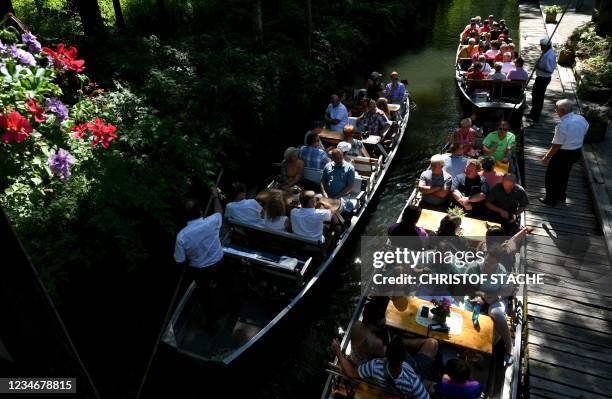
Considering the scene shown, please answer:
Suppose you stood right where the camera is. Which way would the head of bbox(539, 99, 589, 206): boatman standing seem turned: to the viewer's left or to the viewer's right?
to the viewer's left

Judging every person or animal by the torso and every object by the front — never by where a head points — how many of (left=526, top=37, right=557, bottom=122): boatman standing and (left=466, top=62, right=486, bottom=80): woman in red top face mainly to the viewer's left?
1

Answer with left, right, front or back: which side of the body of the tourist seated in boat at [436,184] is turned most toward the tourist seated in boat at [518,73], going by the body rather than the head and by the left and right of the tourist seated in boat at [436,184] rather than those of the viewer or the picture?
back

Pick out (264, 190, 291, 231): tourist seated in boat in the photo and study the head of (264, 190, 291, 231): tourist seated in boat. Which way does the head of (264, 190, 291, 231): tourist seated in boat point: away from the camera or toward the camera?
away from the camera

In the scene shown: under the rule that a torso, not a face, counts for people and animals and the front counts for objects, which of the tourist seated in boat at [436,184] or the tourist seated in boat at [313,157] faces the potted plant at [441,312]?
the tourist seated in boat at [436,184]

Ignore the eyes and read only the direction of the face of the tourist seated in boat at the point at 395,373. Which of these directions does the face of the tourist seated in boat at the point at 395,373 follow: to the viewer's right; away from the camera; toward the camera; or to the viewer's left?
away from the camera

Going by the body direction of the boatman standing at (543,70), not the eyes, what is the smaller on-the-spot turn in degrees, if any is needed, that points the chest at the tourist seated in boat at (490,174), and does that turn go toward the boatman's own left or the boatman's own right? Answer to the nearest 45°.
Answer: approximately 90° to the boatman's own left

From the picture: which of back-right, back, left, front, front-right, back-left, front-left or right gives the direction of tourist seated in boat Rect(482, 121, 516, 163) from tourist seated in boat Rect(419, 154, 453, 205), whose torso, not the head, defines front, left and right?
back-left
